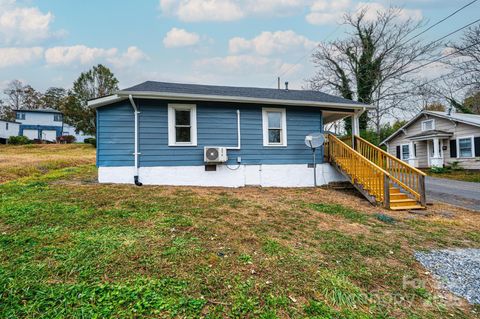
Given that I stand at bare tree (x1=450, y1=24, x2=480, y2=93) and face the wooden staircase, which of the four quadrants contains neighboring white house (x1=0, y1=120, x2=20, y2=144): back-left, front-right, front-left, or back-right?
front-right

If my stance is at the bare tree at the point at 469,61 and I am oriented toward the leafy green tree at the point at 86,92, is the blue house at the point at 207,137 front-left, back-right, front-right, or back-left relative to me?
front-left

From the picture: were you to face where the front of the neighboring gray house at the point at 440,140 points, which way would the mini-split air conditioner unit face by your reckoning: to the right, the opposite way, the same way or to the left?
to the left

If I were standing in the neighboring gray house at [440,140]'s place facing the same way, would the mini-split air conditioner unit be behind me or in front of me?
in front

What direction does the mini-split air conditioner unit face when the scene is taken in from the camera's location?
facing the viewer

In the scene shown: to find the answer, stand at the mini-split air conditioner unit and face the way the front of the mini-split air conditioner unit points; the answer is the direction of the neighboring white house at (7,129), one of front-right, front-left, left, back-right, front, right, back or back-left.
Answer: back-right
